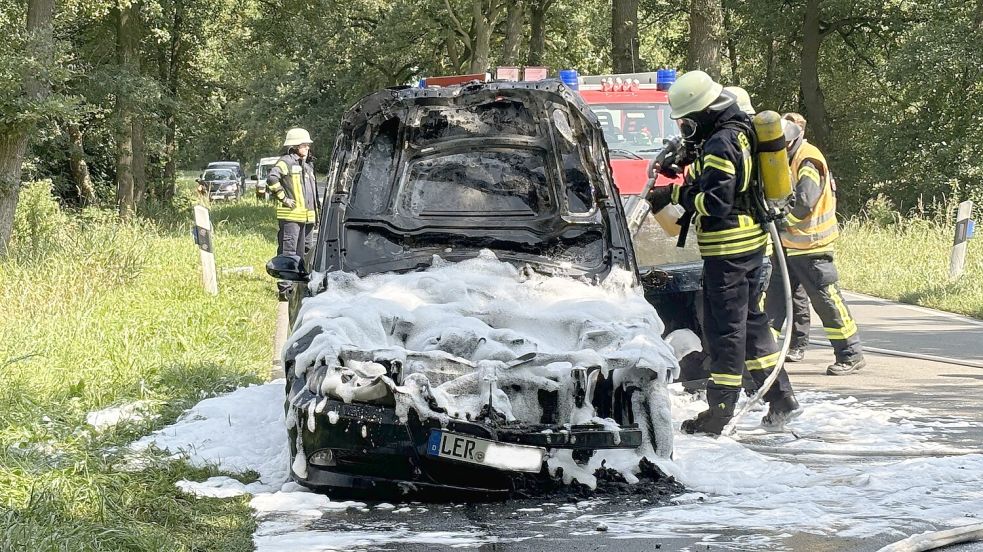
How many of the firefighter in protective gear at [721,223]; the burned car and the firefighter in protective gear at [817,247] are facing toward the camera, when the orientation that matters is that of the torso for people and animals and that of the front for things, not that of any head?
1

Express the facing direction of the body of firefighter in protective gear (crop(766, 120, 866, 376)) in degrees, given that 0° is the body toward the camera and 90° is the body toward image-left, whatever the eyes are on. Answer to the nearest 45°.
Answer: approximately 90°

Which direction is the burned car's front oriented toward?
toward the camera

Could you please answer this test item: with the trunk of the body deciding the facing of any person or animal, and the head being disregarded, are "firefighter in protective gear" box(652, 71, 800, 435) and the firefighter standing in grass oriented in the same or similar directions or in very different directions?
very different directions

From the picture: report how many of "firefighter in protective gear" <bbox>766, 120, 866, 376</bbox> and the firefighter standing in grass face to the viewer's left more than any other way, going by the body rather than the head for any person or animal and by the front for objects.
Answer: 1

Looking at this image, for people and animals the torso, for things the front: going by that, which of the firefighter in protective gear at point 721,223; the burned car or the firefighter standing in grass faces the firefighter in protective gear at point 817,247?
the firefighter standing in grass

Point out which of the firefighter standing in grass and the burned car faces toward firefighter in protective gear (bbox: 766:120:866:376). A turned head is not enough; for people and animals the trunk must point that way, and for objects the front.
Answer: the firefighter standing in grass

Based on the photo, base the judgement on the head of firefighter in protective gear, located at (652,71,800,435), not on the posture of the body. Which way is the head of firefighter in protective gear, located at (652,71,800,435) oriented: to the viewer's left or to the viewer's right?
to the viewer's left

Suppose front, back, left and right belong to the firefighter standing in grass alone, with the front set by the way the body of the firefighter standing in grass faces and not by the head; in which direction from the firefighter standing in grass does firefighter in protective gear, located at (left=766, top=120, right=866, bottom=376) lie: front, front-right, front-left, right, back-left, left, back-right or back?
front

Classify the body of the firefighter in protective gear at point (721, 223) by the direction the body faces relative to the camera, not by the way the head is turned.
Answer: to the viewer's left
